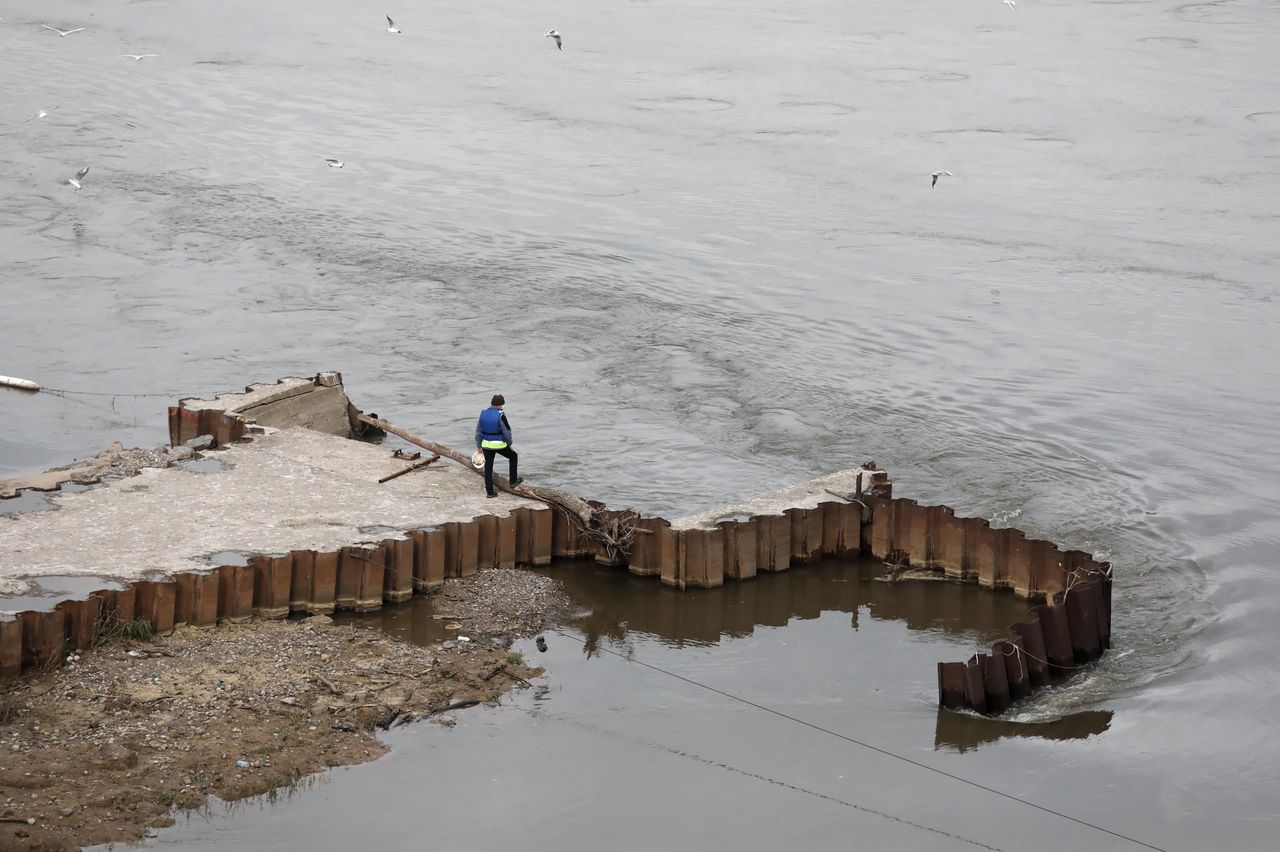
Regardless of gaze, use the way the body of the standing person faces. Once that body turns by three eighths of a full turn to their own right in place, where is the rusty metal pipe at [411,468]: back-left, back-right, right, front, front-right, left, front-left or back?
back-right

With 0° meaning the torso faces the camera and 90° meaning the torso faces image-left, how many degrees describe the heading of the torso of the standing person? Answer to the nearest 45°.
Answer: approximately 225°

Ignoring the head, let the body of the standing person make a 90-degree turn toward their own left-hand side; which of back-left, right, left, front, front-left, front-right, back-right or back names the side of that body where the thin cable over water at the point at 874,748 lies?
back

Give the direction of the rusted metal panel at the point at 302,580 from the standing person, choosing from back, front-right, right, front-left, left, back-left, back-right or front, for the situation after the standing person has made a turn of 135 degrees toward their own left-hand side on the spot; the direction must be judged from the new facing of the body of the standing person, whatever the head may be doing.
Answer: front-left

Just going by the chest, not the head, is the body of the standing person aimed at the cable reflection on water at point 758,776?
no
